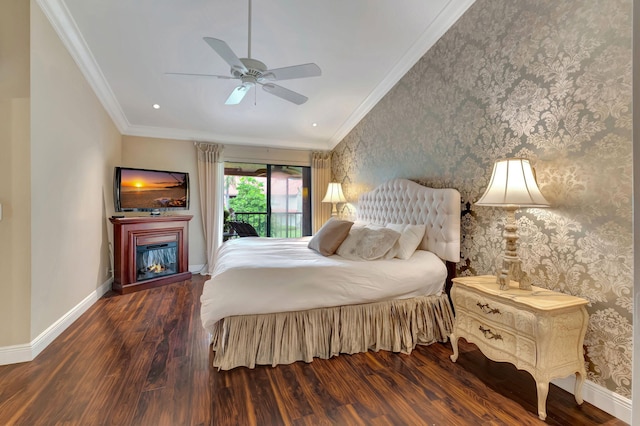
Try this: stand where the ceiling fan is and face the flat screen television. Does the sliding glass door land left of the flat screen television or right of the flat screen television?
right

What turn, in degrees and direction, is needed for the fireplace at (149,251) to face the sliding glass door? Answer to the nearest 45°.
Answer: approximately 45° to its left

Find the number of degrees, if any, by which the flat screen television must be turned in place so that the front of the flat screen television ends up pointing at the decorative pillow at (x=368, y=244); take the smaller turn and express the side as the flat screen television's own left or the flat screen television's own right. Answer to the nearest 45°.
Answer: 0° — it already faces it

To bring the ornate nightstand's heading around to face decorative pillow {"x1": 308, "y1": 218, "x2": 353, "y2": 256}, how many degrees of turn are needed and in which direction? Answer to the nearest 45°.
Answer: approximately 45° to its right

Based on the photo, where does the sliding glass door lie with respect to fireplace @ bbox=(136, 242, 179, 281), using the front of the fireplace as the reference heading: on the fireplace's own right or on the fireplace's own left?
on the fireplace's own left

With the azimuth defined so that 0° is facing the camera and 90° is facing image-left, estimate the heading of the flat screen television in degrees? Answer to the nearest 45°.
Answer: approximately 315°

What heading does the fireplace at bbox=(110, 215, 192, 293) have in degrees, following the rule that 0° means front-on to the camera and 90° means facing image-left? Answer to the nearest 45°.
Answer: approximately 315°
